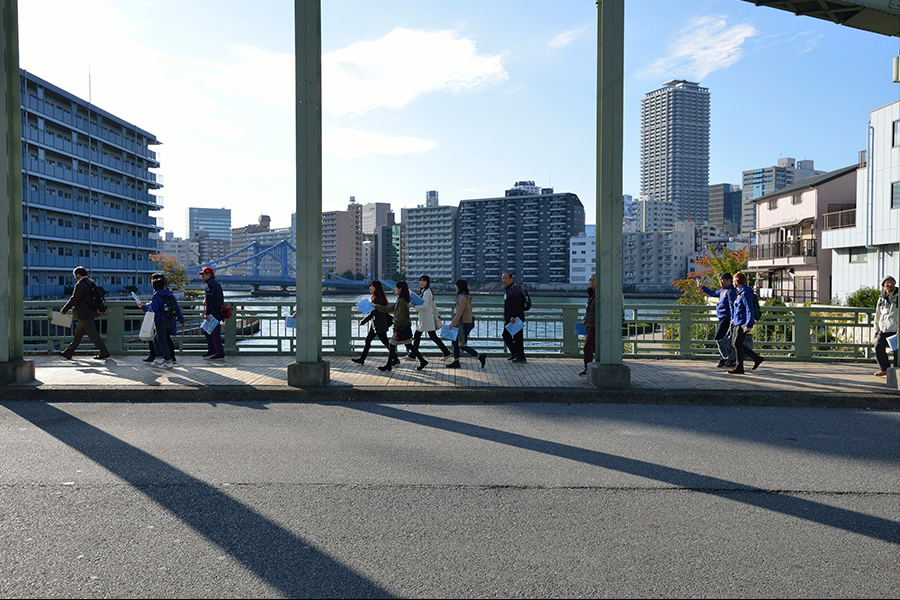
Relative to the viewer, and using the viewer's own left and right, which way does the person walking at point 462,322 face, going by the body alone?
facing to the left of the viewer

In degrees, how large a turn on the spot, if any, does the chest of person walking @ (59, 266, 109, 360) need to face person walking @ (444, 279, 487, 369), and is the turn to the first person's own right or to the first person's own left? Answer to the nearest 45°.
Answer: approximately 135° to the first person's own left

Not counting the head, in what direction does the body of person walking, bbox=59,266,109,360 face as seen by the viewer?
to the viewer's left

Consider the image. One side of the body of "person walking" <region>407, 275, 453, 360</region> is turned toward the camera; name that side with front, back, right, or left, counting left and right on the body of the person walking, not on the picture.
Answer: left

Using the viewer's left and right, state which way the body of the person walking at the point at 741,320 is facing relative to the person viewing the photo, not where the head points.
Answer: facing to the left of the viewer

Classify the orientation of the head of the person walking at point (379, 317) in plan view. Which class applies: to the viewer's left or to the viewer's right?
to the viewer's left

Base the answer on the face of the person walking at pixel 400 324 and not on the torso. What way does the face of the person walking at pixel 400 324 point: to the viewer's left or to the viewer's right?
to the viewer's left

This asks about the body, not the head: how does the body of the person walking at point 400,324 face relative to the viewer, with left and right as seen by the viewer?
facing to the left of the viewer

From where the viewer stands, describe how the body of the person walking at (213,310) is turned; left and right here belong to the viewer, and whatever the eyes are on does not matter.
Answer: facing to the left of the viewer
